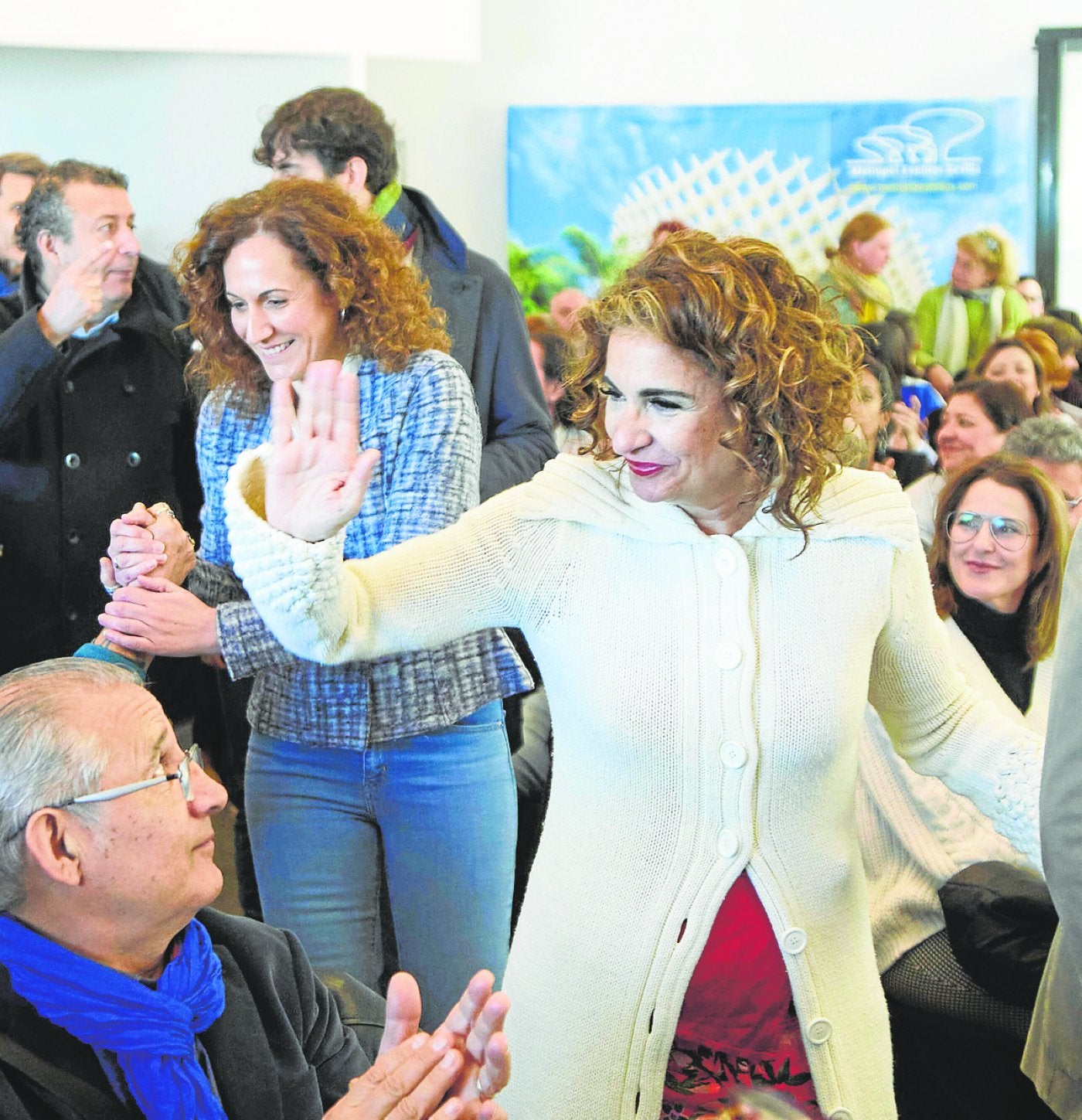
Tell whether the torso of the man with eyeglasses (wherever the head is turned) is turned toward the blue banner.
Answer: no

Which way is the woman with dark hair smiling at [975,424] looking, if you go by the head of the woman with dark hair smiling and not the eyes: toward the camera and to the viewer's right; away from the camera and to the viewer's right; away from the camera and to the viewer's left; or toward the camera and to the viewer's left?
toward the camera and to the viewer's left

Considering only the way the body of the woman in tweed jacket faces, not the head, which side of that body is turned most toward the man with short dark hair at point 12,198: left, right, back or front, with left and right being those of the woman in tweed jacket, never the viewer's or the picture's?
right

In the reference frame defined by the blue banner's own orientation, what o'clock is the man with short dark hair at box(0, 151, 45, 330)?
The man with short dark hair is roughly at 1 o'clock from the blue banner.

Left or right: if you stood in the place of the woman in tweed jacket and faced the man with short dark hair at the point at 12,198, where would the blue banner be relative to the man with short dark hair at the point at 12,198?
right

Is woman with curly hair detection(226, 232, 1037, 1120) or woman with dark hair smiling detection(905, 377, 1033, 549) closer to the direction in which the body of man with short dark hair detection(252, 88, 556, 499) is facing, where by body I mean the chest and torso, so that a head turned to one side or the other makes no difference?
the woman with curly hair

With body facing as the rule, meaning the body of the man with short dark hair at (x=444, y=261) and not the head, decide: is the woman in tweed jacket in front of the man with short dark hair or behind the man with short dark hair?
in front

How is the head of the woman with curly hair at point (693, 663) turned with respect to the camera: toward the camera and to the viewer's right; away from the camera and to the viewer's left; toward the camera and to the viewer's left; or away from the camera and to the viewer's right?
toward the camera and to the viewer's left

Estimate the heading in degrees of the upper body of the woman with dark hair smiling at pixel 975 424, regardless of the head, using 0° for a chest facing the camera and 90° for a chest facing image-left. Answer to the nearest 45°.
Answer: approximately 45°

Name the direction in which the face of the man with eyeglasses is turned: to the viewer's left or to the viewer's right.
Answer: to the viewer's right

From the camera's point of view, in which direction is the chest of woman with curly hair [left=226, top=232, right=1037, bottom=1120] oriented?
toward the camera

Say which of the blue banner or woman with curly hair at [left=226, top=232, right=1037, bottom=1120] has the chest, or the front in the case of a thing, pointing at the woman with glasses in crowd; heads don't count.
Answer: the blue banner

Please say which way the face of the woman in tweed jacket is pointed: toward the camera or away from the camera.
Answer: toward the camera

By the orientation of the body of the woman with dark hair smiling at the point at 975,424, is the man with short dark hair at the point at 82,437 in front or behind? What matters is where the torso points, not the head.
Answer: in front

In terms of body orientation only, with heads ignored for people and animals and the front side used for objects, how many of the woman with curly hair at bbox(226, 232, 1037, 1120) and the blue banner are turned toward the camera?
2
